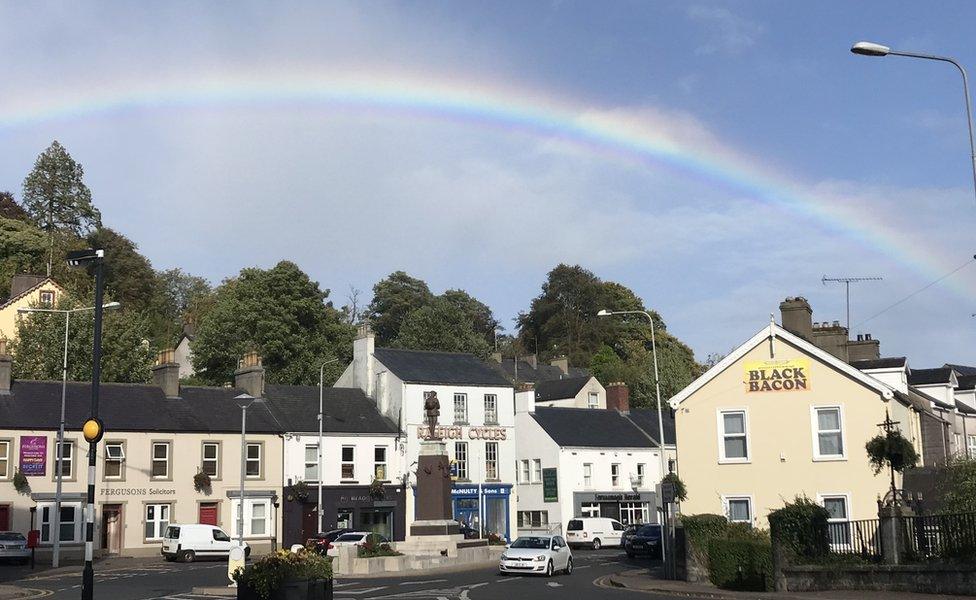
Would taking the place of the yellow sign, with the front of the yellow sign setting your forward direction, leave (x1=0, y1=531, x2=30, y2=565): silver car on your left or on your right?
on your right

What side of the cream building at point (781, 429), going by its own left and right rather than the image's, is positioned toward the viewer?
front

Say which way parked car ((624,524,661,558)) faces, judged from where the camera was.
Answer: facing the viewer and to the left of the viewer

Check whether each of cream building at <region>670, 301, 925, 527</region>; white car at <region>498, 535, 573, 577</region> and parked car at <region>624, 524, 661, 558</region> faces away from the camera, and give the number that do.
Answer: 0

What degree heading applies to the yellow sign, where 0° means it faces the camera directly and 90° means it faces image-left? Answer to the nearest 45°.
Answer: approximately 0°

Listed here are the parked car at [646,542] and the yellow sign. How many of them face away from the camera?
0

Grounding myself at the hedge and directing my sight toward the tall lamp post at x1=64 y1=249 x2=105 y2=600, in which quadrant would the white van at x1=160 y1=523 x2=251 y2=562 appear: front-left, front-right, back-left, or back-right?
front-right

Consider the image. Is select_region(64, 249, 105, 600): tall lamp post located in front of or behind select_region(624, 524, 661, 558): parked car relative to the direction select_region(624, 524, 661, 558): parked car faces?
in front

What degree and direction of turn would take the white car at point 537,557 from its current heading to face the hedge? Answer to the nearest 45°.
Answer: approximately 90° to its left

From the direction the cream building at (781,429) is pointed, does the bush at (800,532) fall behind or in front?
in front
